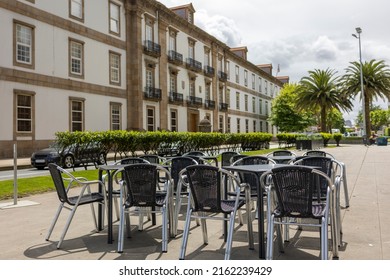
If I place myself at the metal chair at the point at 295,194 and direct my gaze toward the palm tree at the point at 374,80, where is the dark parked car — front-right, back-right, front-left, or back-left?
front-left

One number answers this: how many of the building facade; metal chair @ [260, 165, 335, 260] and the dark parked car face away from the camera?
1

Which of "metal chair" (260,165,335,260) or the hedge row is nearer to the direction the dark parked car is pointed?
the metal chair

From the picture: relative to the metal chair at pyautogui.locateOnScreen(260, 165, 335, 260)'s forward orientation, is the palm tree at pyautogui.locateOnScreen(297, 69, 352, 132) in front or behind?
in front

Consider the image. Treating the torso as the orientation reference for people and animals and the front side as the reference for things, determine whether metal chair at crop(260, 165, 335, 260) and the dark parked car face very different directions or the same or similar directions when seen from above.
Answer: very different directions

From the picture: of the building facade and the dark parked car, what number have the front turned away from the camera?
0

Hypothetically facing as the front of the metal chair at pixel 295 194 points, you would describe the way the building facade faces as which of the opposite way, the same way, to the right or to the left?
to the right

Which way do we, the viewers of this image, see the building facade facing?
facing the viewer and to the right of the viewer

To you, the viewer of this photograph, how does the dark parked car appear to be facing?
facing the viewer and to the left of the viewer

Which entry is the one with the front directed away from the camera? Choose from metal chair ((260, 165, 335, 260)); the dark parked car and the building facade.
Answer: the metal chair

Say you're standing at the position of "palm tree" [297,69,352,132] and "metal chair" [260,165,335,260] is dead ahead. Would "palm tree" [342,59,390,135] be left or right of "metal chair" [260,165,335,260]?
left

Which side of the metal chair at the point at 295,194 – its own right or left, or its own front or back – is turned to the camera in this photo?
back

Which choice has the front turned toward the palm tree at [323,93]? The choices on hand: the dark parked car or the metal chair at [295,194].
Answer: the metal chair

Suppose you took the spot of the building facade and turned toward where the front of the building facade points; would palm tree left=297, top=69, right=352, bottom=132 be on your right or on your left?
on your left

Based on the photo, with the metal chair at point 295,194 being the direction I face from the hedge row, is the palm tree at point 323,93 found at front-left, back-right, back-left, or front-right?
back-left

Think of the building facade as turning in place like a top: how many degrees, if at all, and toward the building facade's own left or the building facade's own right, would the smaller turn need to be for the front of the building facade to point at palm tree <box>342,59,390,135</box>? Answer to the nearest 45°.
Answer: approximately 45° to the building facade's own left

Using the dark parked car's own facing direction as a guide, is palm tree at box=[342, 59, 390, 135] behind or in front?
behind
